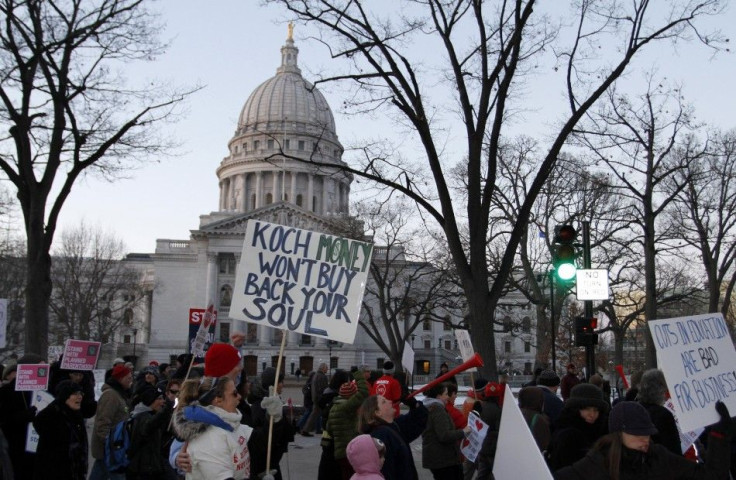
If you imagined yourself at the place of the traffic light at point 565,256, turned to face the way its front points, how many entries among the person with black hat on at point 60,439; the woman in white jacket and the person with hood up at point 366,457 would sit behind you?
0

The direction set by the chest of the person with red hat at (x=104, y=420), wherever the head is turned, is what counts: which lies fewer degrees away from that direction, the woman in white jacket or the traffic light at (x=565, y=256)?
the traffic light

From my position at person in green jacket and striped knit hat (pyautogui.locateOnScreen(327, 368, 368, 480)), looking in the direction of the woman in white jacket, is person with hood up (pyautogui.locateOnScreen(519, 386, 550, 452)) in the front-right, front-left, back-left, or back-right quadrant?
back-left

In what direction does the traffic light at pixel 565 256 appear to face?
toward the camera

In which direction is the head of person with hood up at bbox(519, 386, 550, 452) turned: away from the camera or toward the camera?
away from the camera

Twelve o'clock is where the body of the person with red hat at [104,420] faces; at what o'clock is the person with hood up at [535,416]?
the person with hood up at [535,416] is roughly at 1 o'clock from the person with red hat at [104,420].

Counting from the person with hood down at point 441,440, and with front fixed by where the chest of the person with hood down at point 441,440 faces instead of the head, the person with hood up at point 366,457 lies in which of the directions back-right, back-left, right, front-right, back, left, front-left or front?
right

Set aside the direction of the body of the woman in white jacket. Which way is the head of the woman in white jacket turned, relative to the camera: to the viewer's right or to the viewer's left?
to the viewer's right

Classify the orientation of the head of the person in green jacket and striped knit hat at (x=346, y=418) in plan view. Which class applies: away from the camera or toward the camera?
away from the camera
